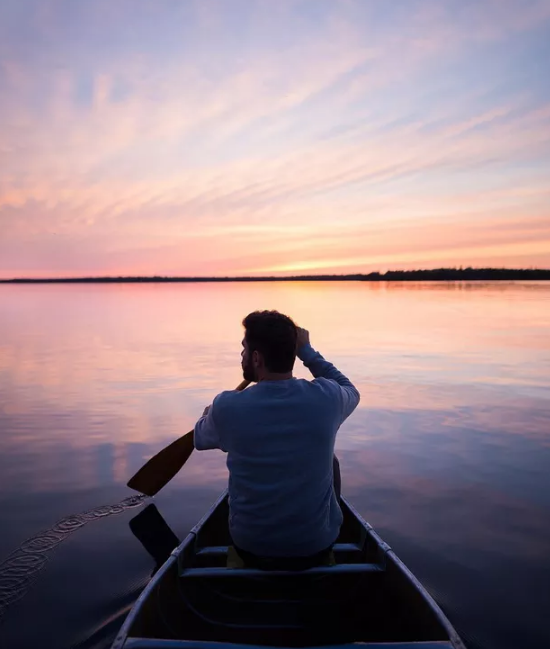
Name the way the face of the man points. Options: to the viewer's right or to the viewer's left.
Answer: to the viewer's left

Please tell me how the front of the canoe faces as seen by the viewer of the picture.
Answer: facing away from the viewer

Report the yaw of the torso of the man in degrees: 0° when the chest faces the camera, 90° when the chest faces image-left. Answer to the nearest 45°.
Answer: approximately 180°
